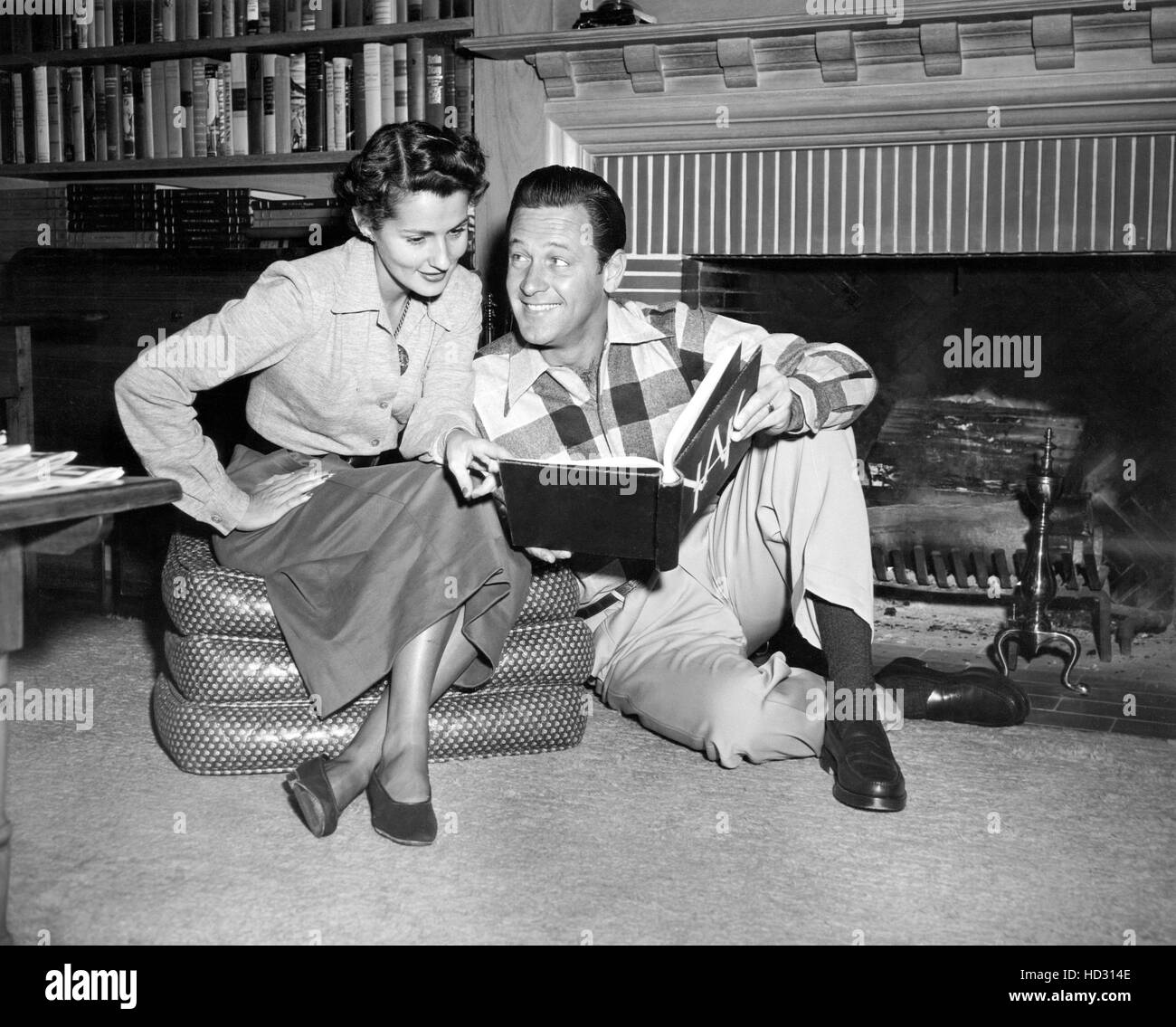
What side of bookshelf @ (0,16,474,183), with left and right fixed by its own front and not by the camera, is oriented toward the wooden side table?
front

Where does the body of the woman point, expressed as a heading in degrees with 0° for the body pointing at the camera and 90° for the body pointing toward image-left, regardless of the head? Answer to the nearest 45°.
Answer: approximately 315°

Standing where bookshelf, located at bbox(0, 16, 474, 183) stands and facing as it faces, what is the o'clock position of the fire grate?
The fire grate is roughly at 10 o'clock from the bookshelf.

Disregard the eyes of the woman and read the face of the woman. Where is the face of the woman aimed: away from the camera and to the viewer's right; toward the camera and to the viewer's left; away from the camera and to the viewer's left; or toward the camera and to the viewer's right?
toward the camera and to the viewer's right
